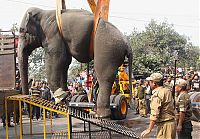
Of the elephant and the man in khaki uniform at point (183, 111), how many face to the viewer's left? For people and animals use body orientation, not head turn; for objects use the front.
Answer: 2

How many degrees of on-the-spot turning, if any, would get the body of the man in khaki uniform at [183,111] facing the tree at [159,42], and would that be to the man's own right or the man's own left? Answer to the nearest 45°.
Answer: approximately 90° to the man's own right

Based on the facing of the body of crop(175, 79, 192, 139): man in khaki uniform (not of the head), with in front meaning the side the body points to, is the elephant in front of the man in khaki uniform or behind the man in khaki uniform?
in front

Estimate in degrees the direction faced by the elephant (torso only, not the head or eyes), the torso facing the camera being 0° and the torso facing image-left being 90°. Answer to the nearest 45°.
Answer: approximately 90°

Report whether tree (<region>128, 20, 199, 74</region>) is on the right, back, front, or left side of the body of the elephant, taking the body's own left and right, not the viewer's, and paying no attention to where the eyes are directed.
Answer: right

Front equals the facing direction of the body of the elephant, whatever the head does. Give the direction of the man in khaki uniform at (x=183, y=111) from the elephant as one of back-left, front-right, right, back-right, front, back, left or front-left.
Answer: back-left

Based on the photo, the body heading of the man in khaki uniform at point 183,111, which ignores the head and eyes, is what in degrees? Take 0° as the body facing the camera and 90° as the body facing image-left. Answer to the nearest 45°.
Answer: approximately 90°

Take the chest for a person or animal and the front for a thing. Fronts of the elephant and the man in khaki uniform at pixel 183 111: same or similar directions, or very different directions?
same or similar directions

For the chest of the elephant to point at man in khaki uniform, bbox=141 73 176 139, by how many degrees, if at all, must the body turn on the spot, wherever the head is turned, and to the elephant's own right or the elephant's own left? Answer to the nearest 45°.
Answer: approximately 135° to the elephant's own left
